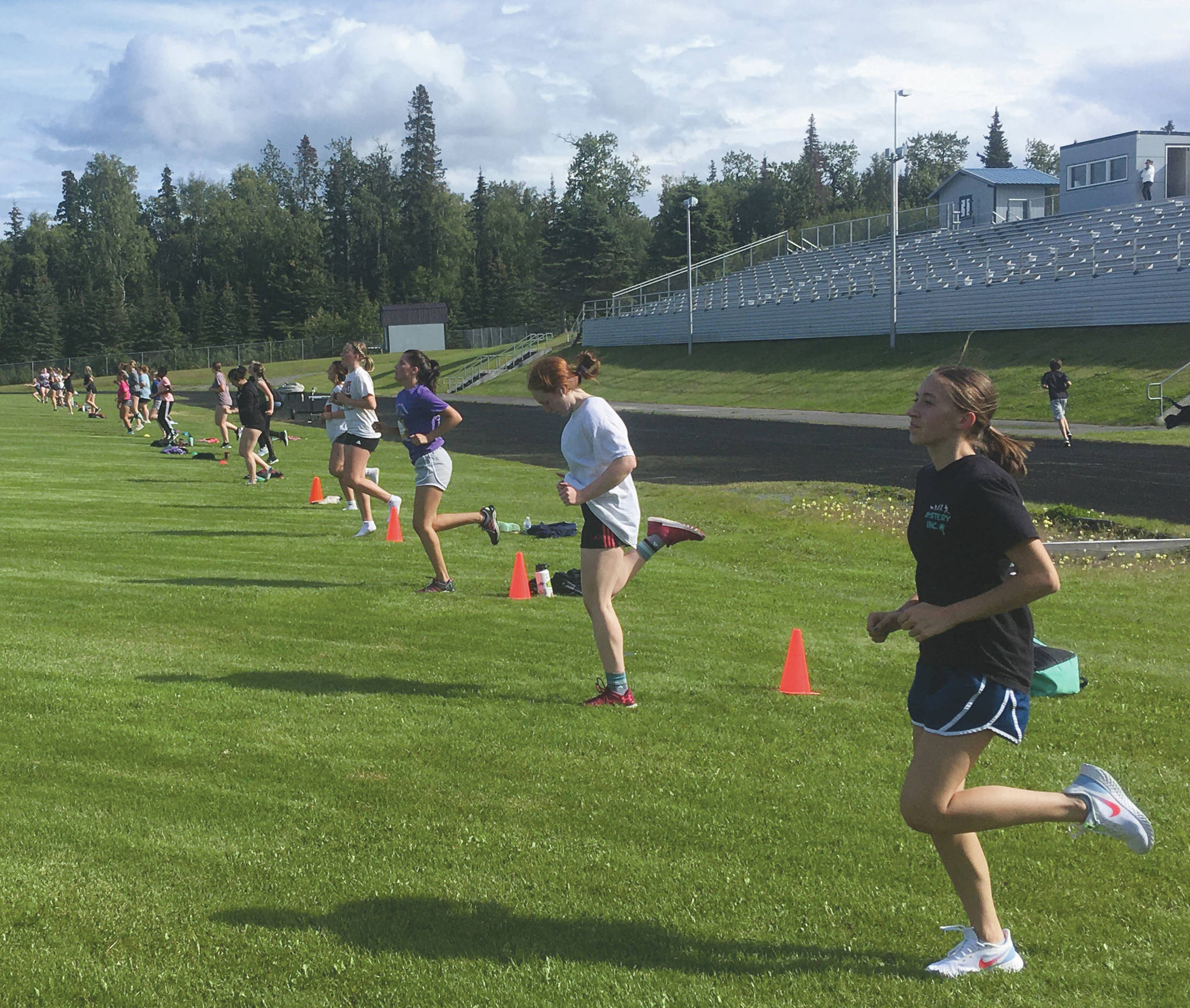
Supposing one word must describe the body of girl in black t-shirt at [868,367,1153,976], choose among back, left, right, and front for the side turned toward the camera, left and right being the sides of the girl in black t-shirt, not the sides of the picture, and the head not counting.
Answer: left

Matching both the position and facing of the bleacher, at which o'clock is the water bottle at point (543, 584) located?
The water bottle is roughly at 11 o'clock from the bleacher.

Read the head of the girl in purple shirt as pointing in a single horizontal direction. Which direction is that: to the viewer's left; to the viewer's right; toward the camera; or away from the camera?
to the viewer's left

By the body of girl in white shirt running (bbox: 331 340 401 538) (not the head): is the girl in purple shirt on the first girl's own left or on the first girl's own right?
on the first girl's own left

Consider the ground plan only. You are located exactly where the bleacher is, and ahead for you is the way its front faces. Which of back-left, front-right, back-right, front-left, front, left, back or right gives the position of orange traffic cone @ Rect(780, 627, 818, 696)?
front-left

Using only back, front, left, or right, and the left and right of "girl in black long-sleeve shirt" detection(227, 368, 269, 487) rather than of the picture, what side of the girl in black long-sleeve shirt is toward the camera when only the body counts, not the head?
left

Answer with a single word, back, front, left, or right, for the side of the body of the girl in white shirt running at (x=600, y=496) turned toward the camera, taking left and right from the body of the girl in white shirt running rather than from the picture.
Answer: left

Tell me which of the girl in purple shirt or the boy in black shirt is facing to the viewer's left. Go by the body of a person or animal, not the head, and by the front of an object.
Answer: the girl in purple shirt
